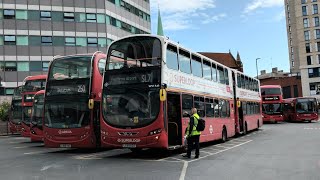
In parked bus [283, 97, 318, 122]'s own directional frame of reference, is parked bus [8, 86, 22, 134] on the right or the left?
on its right

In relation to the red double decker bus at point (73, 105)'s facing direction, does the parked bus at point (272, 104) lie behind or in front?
behind

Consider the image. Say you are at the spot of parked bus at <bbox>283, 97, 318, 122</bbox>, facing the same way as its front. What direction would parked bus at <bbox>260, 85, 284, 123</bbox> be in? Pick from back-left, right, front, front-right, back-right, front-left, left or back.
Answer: right

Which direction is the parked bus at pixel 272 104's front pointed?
toward the camera

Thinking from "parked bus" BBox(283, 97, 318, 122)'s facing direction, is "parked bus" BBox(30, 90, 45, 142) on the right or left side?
on its right

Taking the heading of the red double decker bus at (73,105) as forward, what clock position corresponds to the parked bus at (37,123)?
The parked bus is roughly at 4 o'clock from the red double decker bus.

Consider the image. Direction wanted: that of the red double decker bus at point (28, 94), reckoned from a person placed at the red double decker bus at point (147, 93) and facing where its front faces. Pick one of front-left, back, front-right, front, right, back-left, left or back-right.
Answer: right

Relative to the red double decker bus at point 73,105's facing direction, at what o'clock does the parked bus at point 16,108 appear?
The parked bus is roughly at 4 o'clock from the red double decker bus.

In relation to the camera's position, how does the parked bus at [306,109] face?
facing the viewer and to the right of the viewer

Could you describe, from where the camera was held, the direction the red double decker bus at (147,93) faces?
facing the viewer and to the left of the viewer

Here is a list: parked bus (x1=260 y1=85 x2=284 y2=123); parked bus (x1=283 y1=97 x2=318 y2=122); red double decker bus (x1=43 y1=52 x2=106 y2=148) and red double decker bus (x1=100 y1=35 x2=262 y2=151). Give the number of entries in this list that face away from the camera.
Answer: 0

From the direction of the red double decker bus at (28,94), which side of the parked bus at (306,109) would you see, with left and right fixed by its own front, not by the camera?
right

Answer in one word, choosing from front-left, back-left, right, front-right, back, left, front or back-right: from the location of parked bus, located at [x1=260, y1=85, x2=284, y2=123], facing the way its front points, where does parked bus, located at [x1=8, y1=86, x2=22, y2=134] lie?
front-right

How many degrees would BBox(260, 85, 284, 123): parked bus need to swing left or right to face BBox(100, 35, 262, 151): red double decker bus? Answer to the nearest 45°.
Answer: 0° — it already faces it
